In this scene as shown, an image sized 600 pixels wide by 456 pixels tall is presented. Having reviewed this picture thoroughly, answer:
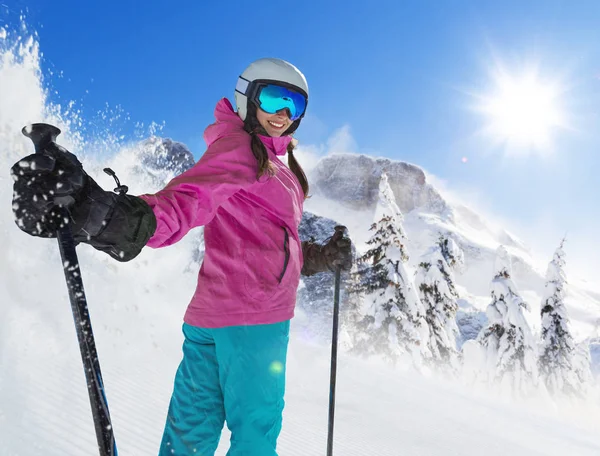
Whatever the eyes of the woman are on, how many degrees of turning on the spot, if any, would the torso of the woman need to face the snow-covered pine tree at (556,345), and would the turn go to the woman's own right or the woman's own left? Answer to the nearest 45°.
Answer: approximately 90° to the woman's own left

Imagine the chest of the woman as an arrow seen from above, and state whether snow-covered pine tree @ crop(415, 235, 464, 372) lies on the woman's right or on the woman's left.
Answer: on the woman's left

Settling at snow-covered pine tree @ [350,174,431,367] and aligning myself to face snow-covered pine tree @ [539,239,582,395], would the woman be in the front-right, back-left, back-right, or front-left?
back-right

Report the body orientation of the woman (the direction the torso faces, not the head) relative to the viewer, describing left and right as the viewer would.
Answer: facing the viewer and to the right of the viewer

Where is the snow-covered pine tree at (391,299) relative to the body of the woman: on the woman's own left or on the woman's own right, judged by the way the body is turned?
on the woman's own left

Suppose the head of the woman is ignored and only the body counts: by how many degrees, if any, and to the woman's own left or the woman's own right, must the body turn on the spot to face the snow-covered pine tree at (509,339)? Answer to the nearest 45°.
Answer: approximately 90° to the woman's own left

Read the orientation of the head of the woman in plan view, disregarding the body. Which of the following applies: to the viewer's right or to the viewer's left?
to the viewer's right
